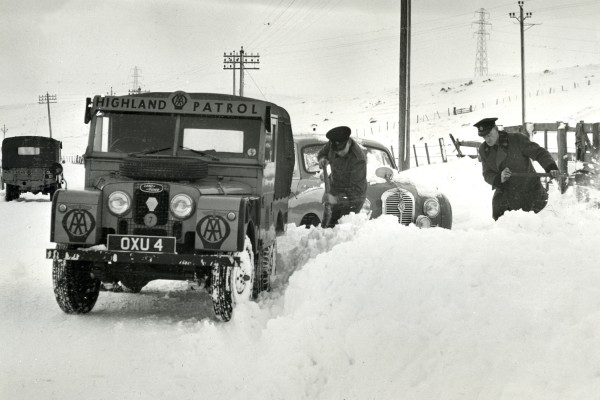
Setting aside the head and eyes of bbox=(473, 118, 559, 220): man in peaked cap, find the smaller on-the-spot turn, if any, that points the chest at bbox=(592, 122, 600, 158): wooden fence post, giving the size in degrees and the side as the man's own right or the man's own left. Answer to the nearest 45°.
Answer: approximately 135° to the man's own right

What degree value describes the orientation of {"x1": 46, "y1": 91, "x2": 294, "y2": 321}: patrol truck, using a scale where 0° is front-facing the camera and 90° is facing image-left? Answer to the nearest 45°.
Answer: approximately 0°

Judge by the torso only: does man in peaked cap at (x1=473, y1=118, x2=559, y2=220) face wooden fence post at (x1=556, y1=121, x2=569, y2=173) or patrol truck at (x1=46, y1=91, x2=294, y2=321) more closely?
the patrol truck

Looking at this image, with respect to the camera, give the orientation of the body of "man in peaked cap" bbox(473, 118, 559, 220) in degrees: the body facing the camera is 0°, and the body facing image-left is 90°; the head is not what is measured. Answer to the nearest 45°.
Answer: approximately 45°

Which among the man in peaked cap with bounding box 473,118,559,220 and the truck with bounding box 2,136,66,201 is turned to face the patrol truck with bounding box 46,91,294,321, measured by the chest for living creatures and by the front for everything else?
the man in peaked cap

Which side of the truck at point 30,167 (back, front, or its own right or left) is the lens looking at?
back

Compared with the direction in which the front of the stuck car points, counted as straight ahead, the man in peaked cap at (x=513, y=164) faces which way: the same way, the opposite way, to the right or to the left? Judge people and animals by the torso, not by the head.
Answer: to the right

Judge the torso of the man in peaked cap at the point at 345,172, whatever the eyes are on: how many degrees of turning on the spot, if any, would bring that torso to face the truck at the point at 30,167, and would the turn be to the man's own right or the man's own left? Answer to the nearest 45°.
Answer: approximately 90° to the man's own right

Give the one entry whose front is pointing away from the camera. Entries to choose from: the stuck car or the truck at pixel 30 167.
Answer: the truck

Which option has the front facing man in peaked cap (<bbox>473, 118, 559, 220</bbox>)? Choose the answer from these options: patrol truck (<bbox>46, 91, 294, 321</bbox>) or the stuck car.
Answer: the stuck car
